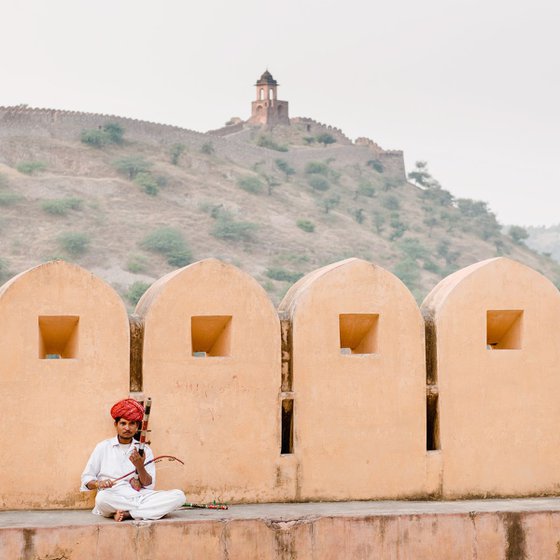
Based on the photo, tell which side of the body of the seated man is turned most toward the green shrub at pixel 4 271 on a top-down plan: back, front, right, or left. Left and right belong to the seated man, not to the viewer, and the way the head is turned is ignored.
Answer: back

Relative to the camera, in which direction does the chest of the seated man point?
toward the camera

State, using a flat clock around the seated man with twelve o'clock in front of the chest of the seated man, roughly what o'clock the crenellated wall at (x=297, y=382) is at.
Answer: The crenellated wall is roughly at 8 o'clock from the seated man.

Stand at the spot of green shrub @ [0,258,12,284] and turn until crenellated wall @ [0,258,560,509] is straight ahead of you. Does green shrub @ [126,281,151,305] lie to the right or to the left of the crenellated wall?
left

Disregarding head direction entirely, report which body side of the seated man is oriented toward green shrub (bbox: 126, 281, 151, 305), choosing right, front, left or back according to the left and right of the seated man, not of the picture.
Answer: back
